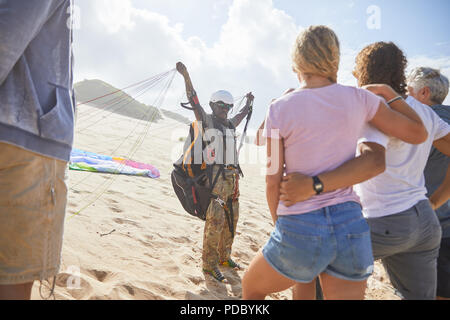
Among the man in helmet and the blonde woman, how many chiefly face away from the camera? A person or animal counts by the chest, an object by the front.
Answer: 1

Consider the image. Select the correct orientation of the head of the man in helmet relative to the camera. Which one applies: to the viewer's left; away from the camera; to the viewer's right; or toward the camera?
toward the camera

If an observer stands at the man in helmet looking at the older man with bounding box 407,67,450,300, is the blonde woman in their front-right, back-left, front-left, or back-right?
front-right

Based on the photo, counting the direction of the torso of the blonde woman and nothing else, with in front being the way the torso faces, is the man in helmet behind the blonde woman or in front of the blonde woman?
in front

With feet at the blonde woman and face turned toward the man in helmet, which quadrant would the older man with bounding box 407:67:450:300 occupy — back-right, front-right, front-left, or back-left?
front-right

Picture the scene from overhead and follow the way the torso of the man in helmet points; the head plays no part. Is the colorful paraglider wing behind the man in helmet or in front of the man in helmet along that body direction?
behind

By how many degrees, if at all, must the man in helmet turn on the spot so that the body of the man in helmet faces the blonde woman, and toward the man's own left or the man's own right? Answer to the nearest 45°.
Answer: approximately 45° to the man's own right

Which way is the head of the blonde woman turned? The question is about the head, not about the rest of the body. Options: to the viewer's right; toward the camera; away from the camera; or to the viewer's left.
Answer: away from the camera

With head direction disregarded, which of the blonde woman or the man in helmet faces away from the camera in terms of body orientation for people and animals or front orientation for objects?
the blonde woman

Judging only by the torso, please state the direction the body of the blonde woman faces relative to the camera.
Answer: away from the camera
